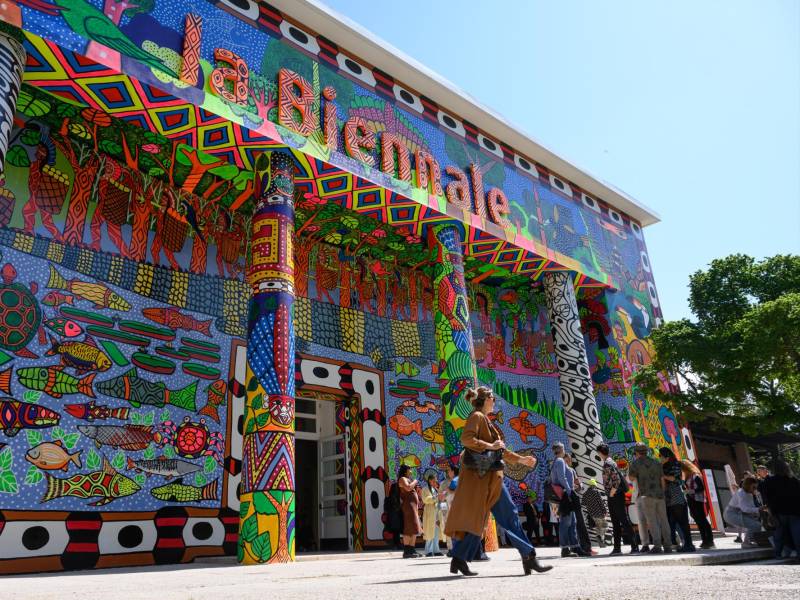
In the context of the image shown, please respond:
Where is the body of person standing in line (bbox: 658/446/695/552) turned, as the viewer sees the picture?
to the viewer's left

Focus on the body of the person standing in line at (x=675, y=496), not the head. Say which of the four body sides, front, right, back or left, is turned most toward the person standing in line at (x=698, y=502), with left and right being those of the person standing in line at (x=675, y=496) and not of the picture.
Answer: right

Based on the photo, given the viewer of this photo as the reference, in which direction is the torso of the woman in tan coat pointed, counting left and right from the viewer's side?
facing to the right of the viewer

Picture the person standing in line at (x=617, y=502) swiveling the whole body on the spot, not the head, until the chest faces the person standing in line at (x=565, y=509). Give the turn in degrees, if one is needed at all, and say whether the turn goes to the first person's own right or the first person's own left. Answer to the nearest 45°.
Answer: approximately 45° to the first person's own left

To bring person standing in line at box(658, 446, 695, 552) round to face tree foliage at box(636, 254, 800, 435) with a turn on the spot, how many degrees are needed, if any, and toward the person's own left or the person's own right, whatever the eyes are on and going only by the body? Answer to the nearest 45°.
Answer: approximately 90° to the person's own right

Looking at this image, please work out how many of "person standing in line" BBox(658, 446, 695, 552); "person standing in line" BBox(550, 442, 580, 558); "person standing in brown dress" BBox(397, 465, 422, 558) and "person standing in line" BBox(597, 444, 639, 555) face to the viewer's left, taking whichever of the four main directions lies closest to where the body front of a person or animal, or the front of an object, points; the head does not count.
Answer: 2

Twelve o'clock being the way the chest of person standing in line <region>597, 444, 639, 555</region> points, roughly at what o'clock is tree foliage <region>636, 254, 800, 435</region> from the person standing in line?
The tree foliage is roughly at 4 o'clock from the person standing in line.
